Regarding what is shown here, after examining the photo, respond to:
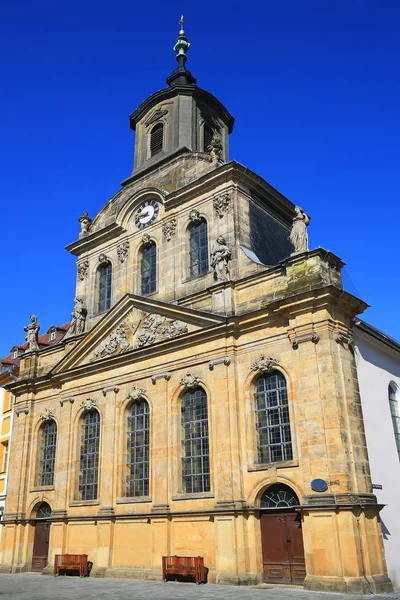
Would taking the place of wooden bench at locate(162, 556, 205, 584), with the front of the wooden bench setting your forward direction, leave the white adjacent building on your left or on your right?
on your left

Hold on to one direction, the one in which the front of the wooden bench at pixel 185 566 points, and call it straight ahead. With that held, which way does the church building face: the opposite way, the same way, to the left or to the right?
the same way

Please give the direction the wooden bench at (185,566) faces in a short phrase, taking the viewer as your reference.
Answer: facing the viewer and to the left of the viewer

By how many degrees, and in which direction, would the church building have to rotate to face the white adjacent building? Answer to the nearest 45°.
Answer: approximately 135° to its left

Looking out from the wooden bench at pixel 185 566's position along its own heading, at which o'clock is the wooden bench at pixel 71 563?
the wooden bench at pixel 71 563 is roughly at 3 o'clock from the wooden bench at pixel 185 566.
